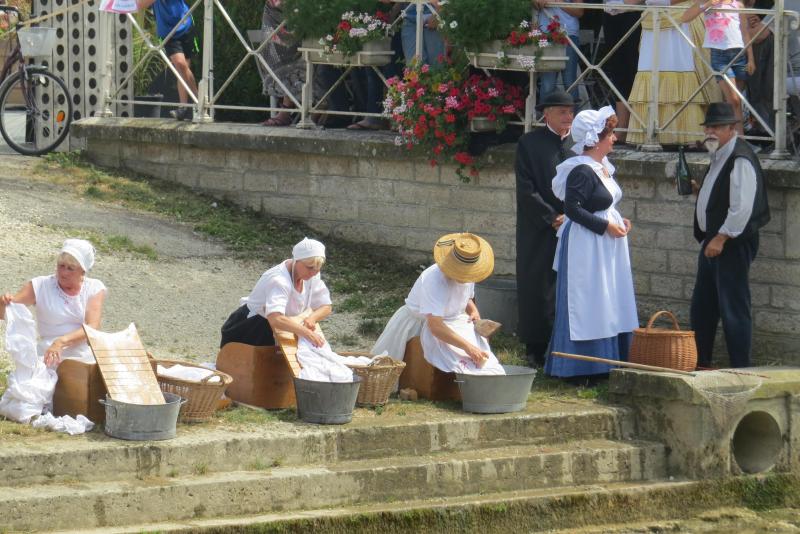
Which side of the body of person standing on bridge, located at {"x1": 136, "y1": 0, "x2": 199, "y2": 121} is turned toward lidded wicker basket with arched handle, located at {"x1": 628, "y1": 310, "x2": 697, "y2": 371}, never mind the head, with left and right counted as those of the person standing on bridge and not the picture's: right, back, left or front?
left

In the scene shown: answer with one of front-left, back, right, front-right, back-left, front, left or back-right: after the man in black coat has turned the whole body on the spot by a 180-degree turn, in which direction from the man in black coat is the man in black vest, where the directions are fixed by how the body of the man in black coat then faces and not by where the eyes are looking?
back-right

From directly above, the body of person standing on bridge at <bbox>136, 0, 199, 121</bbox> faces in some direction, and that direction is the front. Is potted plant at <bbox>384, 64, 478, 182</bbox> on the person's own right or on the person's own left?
on the person's own left

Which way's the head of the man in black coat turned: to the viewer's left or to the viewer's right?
to the viewer's right

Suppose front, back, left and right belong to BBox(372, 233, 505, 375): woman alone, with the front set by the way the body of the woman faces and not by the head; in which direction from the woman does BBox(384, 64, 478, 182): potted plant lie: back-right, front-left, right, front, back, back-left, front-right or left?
back-left

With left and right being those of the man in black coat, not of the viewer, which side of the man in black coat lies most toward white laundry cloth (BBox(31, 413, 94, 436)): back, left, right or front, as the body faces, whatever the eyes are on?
right

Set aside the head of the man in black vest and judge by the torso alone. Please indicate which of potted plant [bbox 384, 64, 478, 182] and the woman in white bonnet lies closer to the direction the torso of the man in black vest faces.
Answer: the woman in white bonnet
